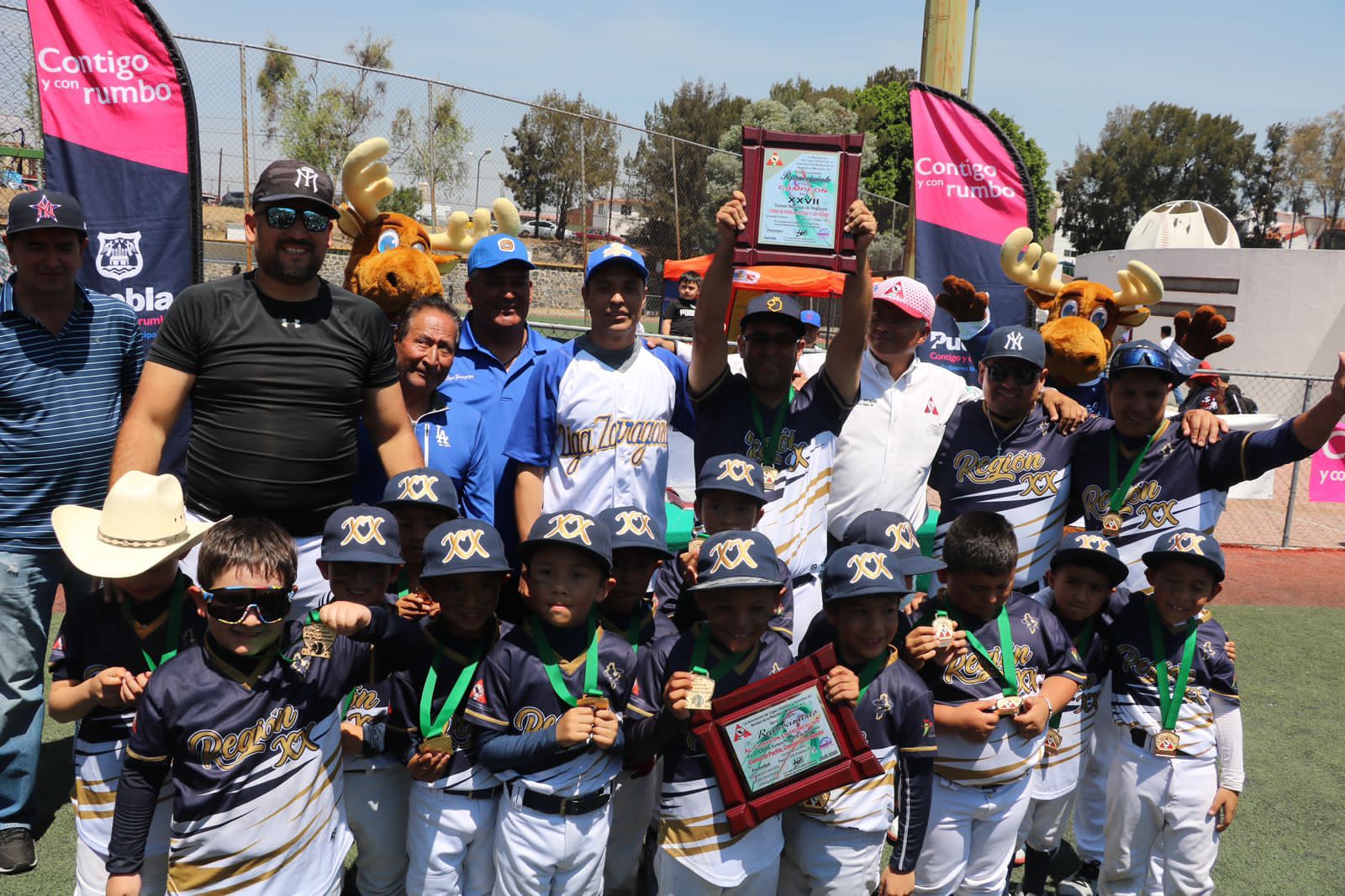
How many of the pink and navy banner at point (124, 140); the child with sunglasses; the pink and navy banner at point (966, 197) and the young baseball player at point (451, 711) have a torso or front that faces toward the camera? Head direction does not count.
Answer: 4

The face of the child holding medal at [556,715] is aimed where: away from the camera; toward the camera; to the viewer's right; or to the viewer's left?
toward the camera

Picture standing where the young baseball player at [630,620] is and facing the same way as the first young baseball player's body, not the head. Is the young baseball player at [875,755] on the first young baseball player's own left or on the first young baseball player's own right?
on the first young baseball player's own left

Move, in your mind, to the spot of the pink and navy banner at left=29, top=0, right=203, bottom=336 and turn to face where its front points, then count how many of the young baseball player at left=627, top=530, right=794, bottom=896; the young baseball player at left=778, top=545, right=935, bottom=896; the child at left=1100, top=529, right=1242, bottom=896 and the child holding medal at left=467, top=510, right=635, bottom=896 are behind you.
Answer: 0

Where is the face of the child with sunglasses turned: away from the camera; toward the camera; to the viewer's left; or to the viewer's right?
toward the camera

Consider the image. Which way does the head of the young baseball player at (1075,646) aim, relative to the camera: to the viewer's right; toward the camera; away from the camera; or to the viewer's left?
toward the camera

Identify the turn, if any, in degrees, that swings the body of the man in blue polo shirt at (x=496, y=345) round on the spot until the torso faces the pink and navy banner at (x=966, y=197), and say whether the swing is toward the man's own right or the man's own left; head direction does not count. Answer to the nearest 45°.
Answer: approximately 135° to the man's own left

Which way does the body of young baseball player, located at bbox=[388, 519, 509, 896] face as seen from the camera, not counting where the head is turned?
toward the camera

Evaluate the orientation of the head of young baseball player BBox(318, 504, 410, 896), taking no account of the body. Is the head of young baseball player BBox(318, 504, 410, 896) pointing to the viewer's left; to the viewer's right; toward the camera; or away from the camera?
toward the camera

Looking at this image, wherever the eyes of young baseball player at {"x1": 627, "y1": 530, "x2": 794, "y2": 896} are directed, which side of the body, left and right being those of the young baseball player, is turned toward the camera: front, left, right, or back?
front

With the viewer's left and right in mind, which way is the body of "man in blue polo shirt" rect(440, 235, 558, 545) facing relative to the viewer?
facing the viewer

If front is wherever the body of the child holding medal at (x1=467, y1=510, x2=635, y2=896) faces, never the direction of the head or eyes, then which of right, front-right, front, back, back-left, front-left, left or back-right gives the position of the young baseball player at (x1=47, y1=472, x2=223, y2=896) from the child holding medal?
right

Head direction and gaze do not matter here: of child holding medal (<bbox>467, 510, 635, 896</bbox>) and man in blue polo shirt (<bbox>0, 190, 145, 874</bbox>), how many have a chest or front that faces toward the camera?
2

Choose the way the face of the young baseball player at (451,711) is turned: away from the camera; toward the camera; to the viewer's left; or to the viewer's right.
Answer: toward the camera

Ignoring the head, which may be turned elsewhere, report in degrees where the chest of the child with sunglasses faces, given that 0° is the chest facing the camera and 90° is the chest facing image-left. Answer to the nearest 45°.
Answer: approximately 0°

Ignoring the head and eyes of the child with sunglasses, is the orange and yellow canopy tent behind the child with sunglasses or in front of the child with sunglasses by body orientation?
behind

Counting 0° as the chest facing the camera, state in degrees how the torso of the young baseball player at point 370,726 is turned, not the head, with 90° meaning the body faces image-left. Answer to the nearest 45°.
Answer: approximately 0°

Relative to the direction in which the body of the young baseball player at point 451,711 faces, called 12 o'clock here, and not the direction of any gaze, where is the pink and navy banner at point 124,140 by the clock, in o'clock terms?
The pink and navy banner is roughly at 5 o'clock from the young baseball player.

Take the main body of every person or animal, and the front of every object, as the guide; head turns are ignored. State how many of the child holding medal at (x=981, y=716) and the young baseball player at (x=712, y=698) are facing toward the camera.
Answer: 2
